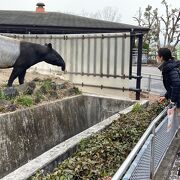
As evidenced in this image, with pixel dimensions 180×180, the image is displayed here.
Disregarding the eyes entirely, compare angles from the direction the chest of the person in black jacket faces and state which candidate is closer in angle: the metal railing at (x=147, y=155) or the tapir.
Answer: the tapir

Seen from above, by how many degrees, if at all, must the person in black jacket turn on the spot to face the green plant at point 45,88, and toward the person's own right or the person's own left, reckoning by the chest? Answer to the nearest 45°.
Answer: approximately 45° to the person's own right

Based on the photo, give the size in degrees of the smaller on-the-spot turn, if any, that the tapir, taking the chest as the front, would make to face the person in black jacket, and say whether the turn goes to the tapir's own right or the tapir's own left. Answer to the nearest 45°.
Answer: approximately 45° to the tapir's own right

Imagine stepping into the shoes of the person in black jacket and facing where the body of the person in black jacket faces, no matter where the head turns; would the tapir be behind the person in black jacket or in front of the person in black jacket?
in front

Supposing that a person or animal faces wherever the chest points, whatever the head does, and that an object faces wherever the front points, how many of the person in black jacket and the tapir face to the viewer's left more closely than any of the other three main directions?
1

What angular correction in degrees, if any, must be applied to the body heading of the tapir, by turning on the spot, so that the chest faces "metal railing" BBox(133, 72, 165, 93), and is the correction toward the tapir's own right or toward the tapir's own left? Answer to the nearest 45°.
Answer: approximately 45° to the tapir's own left

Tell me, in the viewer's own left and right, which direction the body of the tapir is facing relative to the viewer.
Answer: facing to the right of the viewer

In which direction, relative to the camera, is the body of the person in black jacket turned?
to the viewer's left

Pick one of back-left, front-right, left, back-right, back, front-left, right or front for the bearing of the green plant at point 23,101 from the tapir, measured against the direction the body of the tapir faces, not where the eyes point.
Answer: right

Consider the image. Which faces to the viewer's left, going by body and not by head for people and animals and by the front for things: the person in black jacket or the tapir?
the person in black jacket

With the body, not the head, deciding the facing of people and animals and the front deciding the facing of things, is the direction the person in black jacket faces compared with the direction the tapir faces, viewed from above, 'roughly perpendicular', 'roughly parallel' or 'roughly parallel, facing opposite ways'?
roughly parallel, facing opposite ways

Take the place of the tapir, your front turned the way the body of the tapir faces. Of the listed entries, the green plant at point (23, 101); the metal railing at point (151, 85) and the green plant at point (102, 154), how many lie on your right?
2

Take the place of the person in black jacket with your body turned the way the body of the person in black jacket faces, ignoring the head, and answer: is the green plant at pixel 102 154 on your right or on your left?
on your left

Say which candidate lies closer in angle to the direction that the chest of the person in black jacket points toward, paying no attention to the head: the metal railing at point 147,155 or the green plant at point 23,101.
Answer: the green plant

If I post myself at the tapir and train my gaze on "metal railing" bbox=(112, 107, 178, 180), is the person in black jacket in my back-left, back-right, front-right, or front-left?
front-left

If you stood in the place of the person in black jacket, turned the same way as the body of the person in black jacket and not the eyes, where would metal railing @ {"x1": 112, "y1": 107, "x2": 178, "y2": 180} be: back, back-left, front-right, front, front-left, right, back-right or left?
left
